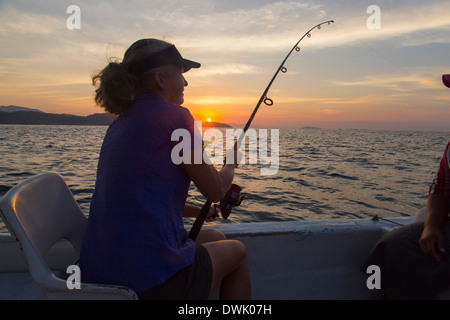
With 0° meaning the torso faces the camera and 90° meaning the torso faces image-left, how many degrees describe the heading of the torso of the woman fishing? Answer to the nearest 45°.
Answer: approximately 225°

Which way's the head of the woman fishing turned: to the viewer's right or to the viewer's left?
to the viewer's right
